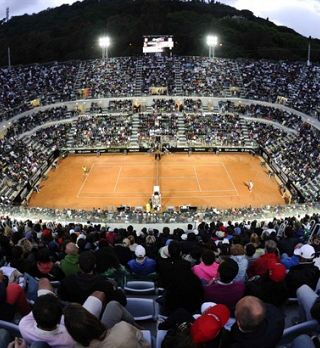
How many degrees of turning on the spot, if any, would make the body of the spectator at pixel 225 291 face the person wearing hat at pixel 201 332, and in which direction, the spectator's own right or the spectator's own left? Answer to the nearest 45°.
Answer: approximately 180°

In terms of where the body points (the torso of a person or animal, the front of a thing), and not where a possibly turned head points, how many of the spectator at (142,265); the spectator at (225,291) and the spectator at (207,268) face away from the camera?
3

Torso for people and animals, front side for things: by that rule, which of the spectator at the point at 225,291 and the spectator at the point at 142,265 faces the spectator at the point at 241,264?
the spectator at the point at 225,291

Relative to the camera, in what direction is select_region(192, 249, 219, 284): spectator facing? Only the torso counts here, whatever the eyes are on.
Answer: away from the camera

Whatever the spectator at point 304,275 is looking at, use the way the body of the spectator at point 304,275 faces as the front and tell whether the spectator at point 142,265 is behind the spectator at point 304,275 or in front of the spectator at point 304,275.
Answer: in front

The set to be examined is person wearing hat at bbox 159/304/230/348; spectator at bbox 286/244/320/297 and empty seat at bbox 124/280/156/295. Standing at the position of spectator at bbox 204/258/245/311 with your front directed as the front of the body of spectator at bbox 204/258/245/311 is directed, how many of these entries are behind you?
1

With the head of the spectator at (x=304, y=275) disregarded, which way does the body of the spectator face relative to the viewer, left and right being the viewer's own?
facing away from the viewer and to the left of the viewer

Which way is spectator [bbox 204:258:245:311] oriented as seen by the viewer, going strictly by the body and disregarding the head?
away from the camera

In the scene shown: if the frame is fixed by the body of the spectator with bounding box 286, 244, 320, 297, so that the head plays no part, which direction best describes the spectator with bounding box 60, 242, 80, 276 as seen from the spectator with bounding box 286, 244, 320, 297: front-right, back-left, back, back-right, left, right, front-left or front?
front-left

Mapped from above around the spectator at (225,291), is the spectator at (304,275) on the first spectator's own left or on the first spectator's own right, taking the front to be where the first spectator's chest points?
on the first spectator's own right

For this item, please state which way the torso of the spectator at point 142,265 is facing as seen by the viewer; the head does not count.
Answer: away from the camera

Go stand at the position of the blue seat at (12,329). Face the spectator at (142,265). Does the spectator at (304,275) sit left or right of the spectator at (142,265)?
right

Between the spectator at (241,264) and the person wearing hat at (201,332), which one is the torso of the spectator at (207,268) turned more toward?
the spectator

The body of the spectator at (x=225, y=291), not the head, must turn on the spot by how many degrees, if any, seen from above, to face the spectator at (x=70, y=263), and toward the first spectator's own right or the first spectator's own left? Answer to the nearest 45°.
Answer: approximately 45° to the first spectator's own left

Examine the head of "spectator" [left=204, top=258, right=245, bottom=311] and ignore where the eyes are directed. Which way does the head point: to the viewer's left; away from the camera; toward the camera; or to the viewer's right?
away from the camera

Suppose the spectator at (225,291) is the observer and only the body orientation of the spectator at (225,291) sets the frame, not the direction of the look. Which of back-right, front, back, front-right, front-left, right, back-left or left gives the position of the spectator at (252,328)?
back

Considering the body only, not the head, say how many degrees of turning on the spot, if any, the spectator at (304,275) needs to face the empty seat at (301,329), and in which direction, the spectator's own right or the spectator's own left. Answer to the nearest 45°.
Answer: approximately 135° to the spectator's own left

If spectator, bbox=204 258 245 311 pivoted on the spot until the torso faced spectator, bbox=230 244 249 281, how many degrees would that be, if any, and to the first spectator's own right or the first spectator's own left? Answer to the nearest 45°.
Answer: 0° — they already face them

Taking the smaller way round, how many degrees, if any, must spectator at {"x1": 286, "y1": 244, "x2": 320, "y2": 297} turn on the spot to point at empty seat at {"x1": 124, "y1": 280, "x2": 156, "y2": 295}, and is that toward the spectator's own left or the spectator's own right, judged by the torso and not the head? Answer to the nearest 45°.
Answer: approximately 45° to the spectator's own left
